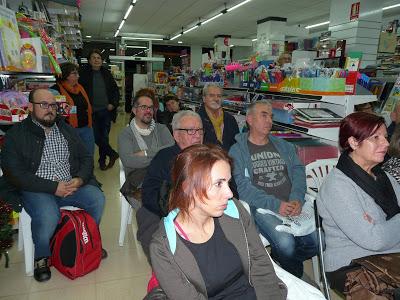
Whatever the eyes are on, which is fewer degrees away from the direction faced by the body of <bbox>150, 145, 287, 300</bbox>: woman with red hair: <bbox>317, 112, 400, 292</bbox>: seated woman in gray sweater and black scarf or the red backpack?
the seated woman in gray sweater and black scarf

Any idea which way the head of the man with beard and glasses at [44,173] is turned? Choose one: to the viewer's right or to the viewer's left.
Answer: to the viewer's right

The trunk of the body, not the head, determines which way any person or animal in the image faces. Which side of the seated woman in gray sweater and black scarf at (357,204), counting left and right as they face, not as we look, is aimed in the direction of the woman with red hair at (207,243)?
right

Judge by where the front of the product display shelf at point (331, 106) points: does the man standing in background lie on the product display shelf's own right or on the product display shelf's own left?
on the product display shelf's own right

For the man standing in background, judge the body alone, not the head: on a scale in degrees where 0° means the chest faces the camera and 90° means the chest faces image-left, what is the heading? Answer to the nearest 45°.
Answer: approximately 0°

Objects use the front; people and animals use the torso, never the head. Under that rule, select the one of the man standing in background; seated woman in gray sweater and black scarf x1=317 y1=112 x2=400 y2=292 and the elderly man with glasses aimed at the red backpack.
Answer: the man standing in background

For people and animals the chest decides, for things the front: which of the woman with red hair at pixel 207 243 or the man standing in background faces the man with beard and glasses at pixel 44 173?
the man standing in background
